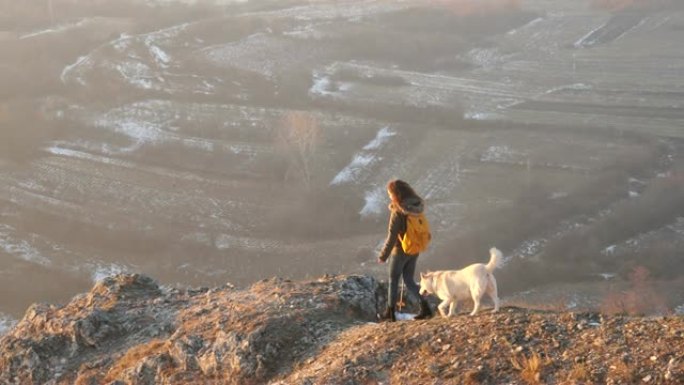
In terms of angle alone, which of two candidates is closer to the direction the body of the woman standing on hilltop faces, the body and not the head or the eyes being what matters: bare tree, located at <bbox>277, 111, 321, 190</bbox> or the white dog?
the bare tree

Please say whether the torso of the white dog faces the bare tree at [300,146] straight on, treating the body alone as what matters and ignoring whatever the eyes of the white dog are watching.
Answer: no

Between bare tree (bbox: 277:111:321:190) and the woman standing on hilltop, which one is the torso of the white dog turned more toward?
the woman standing on hilltop

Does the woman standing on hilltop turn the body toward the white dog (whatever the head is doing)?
no

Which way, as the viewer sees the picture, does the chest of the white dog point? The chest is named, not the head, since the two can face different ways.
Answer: to the viewer's left

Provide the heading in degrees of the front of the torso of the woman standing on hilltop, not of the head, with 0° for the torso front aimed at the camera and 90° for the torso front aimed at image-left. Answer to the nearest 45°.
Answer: approximately 90°

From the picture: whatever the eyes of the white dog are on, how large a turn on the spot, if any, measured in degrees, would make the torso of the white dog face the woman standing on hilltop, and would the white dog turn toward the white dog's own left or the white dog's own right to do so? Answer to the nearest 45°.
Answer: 0° — it already faces them
